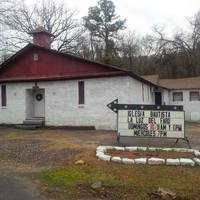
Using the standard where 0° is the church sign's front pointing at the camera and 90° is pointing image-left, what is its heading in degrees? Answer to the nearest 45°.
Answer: approximately 0°
